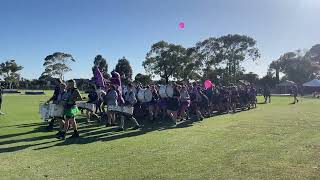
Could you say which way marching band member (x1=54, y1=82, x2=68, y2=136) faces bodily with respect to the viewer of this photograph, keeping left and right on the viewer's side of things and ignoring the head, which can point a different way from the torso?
facing to the left of the viewer

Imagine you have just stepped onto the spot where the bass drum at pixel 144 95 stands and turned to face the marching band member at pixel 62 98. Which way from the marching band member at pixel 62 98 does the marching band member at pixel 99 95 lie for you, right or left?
right

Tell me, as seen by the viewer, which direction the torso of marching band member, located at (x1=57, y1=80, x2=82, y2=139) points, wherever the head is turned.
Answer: to the viewer's left

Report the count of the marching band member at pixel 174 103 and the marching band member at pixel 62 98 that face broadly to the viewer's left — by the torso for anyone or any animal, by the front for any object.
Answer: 2

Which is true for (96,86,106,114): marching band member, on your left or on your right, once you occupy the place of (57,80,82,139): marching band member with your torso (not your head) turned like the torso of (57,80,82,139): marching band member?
on your right

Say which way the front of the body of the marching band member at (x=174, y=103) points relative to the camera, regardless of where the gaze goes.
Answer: to the viewer's left

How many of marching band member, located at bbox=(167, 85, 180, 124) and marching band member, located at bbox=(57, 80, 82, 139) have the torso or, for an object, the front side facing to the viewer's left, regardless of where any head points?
2
